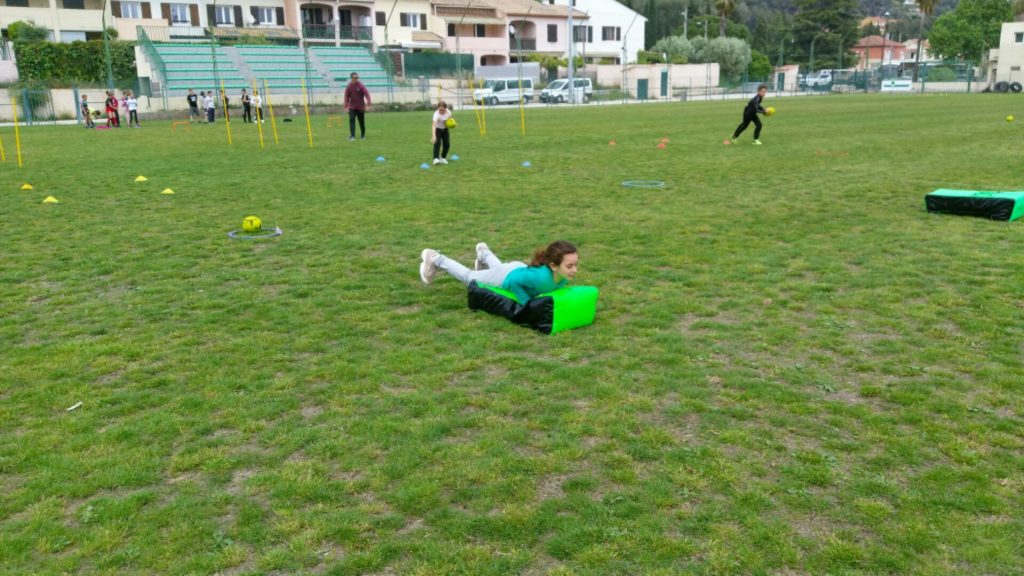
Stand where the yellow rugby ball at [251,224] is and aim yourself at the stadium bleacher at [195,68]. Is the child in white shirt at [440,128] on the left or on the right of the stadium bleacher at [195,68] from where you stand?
right

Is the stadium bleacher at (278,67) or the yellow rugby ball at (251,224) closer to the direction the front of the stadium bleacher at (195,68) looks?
the yellow rugby ball

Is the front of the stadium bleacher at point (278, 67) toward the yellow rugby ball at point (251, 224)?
yes

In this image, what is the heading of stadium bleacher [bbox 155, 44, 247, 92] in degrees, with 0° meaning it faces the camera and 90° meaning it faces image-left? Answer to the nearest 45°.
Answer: approximately 0°

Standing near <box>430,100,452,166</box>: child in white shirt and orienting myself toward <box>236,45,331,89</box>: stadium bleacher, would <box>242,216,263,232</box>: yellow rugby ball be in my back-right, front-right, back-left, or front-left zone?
back-left

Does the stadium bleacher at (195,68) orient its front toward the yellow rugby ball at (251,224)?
yes

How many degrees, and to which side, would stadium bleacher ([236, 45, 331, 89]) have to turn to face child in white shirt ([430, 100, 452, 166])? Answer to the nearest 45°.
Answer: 0° — it already faces them

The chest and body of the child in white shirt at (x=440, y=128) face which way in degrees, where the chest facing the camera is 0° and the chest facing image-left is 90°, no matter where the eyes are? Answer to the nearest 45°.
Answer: approximately 0°

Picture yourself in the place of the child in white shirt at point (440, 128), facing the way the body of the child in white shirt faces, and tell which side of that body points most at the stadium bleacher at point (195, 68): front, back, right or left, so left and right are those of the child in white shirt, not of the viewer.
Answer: back

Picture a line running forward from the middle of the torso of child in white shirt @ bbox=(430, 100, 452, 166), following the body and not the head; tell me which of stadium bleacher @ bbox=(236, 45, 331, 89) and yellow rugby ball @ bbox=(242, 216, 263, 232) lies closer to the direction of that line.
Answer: the yellow rugby ball

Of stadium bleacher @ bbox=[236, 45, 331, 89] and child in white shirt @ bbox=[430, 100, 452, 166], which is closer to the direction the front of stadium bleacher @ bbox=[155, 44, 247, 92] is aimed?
the child in white shirt
